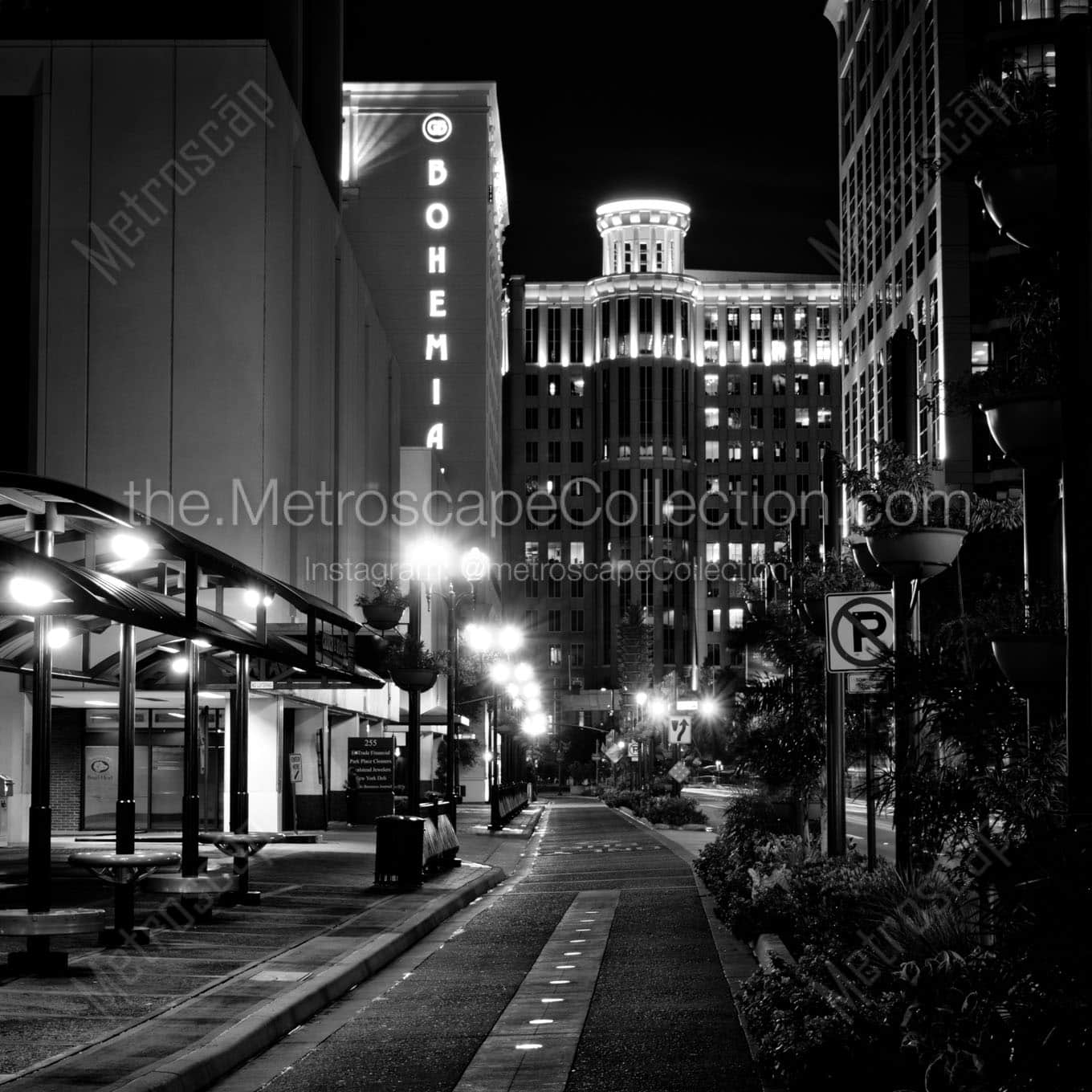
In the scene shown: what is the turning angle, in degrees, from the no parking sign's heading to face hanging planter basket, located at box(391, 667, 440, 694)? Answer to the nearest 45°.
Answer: approximately 135° to its right

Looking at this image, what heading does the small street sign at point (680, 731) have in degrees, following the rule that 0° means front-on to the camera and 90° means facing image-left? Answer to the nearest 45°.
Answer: approximately 0°

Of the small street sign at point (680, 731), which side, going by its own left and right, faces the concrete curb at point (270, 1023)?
front

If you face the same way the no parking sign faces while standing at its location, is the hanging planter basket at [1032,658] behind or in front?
in front

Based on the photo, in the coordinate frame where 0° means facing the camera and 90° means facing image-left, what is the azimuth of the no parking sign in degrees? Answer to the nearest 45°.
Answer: approximately 0°

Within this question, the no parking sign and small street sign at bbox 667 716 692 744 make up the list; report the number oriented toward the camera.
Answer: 2

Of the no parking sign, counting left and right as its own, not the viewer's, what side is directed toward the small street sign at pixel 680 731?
back

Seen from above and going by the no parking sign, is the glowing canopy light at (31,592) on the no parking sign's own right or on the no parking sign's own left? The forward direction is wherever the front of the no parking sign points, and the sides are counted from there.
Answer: on the no parking sign's own right

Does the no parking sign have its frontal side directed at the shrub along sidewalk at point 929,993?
yes

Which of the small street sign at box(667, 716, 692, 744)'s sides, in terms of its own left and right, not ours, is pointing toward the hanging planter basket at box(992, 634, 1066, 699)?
front

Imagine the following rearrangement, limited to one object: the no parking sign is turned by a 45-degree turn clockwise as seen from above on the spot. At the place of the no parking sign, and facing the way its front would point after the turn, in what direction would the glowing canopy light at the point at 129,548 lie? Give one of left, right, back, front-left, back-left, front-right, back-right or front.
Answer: front-right

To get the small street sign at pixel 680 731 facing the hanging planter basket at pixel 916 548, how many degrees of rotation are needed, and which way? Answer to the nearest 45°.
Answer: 0° — it already faces it

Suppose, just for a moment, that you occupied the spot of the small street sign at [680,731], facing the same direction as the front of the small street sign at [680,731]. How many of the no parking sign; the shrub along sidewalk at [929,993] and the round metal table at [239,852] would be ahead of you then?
3

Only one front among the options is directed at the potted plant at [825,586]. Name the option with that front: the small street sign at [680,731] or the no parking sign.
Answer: the small street sign
